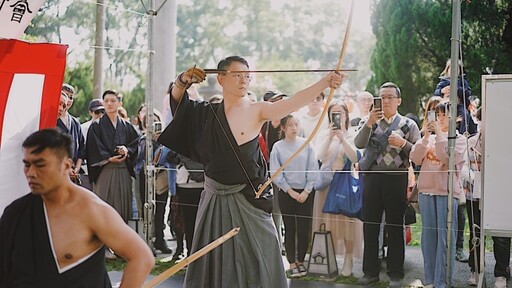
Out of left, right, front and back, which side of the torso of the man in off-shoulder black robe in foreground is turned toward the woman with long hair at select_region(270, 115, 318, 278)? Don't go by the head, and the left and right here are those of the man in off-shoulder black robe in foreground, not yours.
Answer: back

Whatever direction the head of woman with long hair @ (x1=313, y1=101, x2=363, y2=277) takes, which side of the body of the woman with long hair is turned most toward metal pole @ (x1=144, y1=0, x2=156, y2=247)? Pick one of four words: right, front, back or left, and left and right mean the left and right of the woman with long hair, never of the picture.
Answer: right

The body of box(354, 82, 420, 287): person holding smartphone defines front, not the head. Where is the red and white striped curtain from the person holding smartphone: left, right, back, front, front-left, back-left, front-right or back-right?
front-right

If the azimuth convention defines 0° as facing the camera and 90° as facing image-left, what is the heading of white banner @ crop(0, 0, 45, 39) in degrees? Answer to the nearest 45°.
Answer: approximately 0°

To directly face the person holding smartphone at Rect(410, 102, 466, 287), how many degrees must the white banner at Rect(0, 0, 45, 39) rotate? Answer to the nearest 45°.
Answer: approximately 90° to its left
